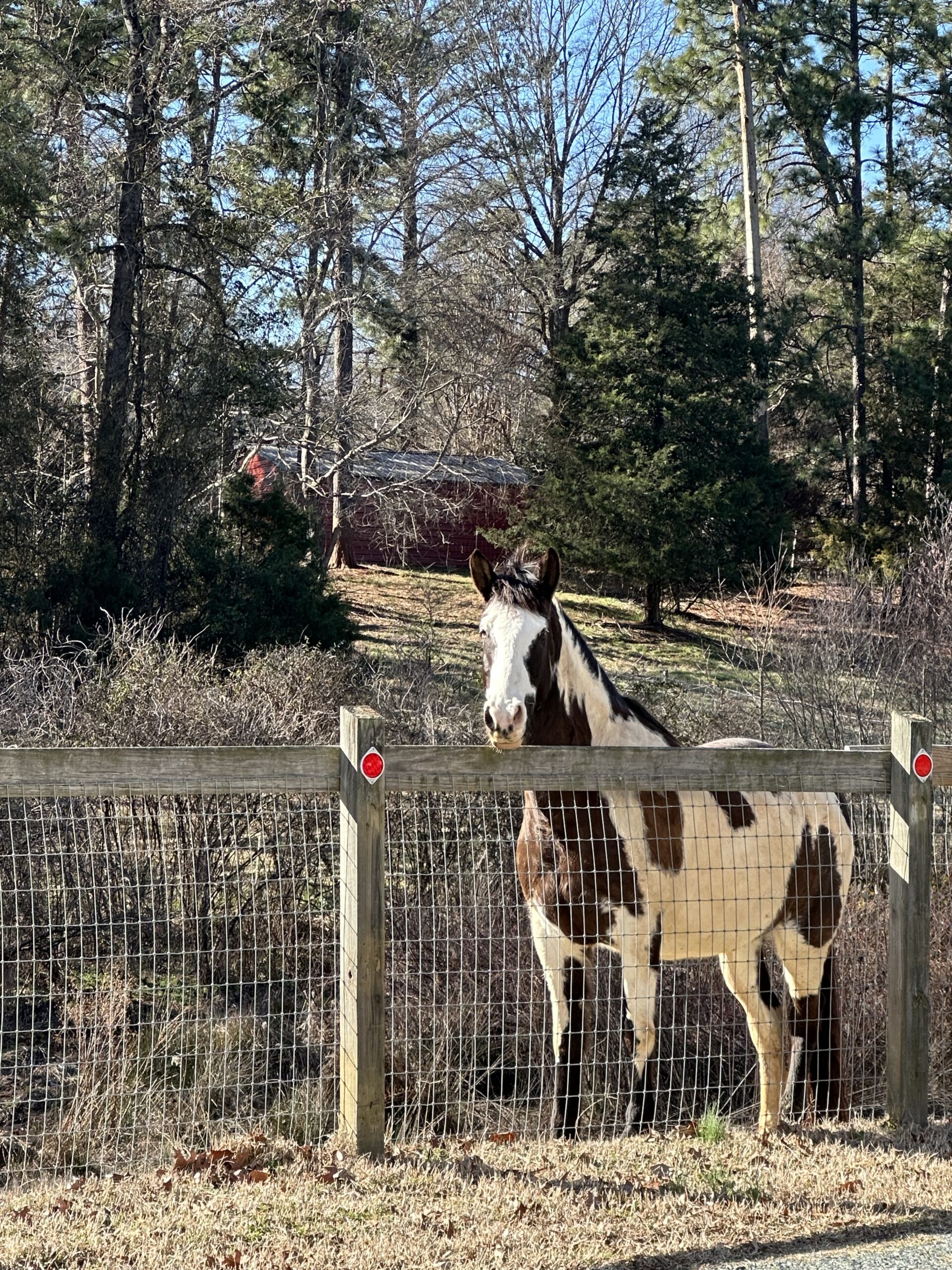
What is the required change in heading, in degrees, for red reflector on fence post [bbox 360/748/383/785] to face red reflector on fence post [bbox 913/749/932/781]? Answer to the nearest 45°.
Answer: approximately 135° to its left

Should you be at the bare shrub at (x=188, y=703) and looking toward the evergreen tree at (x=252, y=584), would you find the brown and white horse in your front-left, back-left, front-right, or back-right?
back-right

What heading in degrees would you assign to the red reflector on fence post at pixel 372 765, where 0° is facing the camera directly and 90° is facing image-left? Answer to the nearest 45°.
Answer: approximately 0°

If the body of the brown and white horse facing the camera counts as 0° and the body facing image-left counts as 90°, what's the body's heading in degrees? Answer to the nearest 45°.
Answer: approximately 45°

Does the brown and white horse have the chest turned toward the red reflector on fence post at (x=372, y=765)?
yes

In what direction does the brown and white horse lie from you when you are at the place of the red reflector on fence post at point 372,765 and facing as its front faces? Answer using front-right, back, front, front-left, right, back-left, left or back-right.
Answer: back-left
